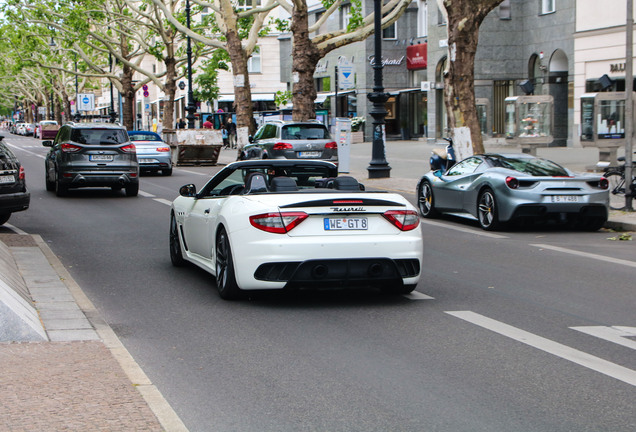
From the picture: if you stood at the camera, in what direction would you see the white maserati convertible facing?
facing away from the viewer and to the left of the viewer

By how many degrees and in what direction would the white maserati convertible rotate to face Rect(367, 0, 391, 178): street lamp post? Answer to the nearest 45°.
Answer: approximately 45° to its right

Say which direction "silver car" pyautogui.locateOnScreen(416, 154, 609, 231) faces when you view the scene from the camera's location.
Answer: facing away from the viewer and to the left of the viewer

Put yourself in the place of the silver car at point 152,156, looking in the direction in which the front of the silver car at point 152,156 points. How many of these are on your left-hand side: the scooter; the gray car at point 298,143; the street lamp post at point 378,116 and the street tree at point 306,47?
0

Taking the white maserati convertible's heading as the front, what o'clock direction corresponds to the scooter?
The scooter is roughly at 2 o'clock from the white maserati convertible.

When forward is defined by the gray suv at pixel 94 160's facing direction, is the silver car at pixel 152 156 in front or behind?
in front

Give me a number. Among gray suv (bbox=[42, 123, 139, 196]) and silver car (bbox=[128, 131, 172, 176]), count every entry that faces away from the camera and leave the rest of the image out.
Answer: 2

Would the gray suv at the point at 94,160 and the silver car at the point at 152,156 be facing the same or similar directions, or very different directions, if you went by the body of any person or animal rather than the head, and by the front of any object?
same or similar directions

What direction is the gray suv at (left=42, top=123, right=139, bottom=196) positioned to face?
away from the camera

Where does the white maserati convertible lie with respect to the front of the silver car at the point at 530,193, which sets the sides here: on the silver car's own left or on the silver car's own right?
on the silver car's own left

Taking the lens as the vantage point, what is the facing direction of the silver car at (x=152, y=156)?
facing away from the viewer

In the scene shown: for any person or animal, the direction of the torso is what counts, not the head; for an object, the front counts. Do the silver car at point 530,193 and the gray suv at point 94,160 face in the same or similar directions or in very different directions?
same or similar directions

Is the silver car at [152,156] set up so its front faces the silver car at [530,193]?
no

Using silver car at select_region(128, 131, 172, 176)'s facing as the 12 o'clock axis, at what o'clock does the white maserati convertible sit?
The white maserati convertible is roughly at 6 o'clock from the silver car.

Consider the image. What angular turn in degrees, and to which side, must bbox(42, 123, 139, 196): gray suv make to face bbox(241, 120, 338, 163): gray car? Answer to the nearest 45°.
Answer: approximately 45° to its right

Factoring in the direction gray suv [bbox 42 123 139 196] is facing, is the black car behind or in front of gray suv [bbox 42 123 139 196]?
behind

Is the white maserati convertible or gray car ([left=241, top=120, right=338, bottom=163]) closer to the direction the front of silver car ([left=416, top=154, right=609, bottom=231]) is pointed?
the gray car
